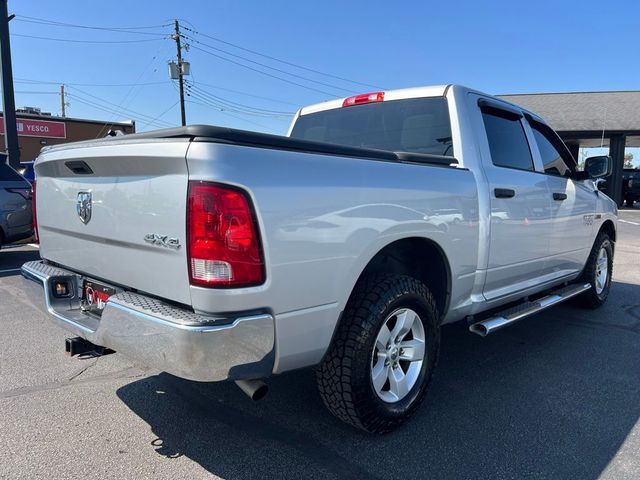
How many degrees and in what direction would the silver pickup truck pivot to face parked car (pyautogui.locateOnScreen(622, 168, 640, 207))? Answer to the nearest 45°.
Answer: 0° — it already faces it

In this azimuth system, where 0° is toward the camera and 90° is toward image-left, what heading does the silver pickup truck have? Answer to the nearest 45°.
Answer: approximately 225°

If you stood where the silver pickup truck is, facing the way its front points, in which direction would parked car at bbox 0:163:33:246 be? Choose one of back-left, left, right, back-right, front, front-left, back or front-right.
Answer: left

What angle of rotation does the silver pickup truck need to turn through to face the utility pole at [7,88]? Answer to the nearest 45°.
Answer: approximately 90° to its left

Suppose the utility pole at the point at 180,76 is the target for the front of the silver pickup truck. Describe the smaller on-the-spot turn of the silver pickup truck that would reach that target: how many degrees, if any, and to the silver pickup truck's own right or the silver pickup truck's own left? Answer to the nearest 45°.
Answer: approximately 45° to the silver pickup truck's own left
